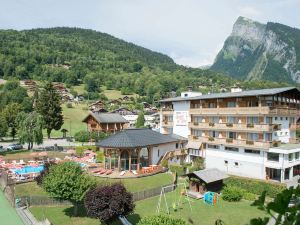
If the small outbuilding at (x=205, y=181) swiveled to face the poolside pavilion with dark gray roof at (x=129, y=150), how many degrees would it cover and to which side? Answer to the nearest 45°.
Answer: approximately 90° to its right

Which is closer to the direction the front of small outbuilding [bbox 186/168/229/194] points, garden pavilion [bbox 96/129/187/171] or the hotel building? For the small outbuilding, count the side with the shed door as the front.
the garden pavilion

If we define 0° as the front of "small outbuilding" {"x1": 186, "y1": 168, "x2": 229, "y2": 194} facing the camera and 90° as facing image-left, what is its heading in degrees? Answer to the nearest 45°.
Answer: approximately 45°

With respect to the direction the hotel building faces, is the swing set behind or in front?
in front

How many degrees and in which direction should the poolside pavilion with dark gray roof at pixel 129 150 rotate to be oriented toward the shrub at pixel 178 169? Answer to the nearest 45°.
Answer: approximately 135° to its left

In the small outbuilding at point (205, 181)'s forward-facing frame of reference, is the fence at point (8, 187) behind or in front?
in front

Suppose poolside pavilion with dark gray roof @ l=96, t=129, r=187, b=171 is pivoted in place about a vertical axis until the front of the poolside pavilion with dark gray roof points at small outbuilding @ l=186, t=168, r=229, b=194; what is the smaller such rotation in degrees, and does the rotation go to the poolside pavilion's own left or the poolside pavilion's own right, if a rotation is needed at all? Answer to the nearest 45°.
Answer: approximately 90° to the poolside pavilion's own left

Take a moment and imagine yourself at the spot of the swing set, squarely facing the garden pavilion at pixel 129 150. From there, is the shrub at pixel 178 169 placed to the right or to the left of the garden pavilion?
right

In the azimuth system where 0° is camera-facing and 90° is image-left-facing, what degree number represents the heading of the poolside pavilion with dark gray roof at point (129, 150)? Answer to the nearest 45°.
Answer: approximately 45°

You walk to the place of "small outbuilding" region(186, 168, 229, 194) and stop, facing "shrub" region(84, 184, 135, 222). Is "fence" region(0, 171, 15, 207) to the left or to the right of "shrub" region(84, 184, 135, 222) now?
right

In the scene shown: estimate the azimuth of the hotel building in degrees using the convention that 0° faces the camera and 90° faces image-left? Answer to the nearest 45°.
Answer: approximately 45°

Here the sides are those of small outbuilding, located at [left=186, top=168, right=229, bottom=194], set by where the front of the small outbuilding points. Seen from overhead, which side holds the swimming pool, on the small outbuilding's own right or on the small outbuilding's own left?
on the small outbuilding's own right
